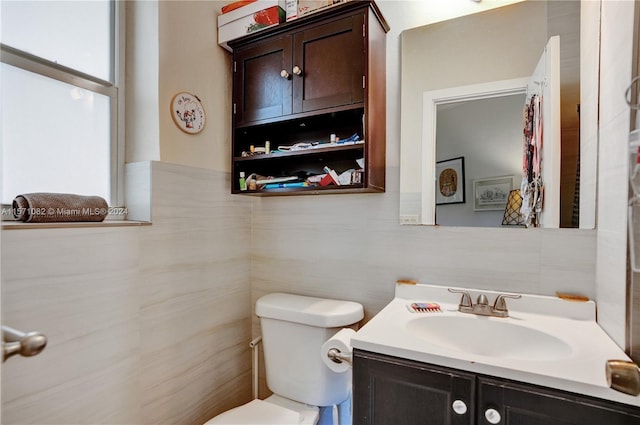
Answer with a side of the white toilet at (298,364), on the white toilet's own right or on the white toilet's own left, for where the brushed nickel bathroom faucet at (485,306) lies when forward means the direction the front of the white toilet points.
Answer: on the white toilet's own left

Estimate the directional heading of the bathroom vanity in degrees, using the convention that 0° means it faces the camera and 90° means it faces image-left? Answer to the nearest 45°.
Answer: approximately 0°

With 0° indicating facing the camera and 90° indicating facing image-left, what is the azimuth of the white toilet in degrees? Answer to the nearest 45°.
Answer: approximately 45°

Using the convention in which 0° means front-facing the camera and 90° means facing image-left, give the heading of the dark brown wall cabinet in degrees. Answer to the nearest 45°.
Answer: approximately 45°

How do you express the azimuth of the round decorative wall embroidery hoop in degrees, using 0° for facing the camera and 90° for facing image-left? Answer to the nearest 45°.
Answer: approximately 315°

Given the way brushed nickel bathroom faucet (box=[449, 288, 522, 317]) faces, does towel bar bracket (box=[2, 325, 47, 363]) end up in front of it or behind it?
in front

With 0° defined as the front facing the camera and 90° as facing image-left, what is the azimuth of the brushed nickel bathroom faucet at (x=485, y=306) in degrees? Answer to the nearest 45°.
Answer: approximately 0°
